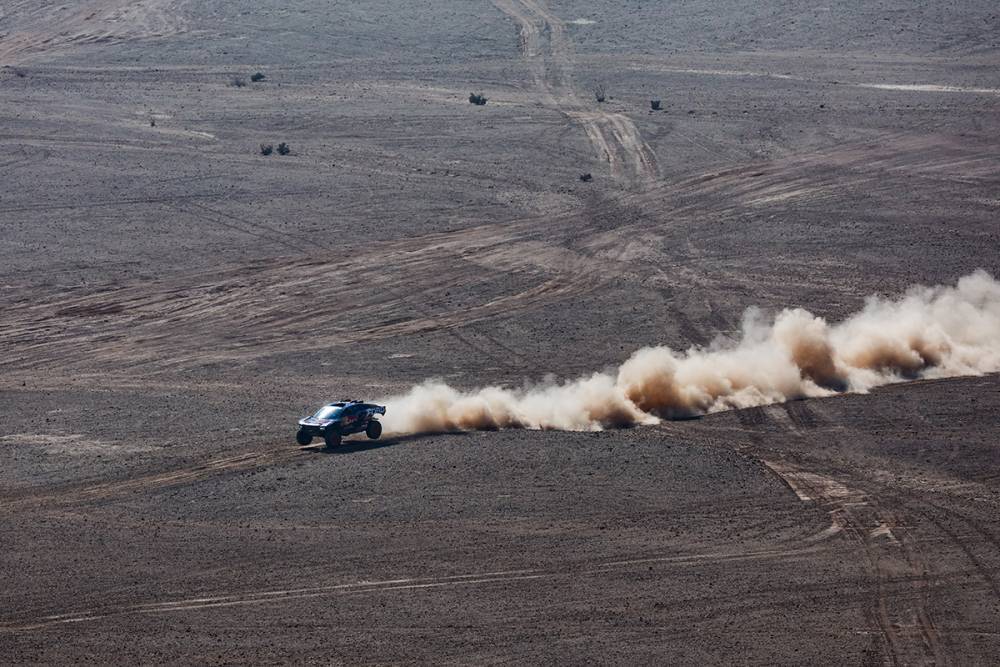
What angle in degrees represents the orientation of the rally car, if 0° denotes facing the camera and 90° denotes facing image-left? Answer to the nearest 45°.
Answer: approximately 45°

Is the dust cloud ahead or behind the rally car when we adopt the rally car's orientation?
behind
